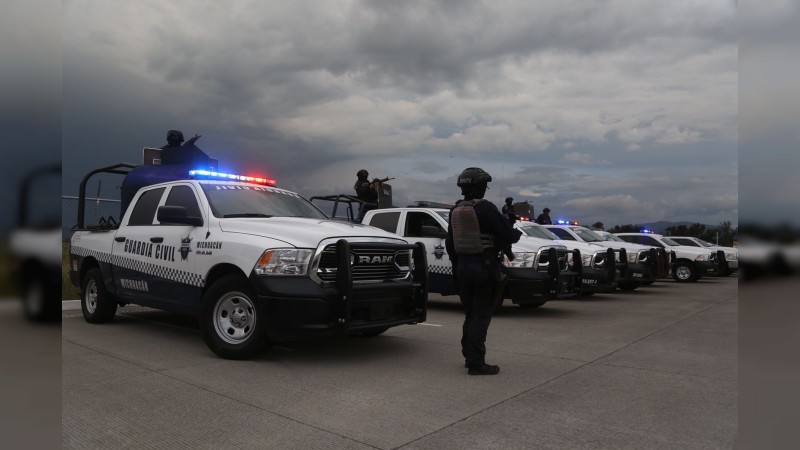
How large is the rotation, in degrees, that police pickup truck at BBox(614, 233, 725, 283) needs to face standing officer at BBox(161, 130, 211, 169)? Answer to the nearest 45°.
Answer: approximately 90° to its right

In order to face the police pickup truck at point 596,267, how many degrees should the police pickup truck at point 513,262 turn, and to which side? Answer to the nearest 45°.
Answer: approximately 90° to its left

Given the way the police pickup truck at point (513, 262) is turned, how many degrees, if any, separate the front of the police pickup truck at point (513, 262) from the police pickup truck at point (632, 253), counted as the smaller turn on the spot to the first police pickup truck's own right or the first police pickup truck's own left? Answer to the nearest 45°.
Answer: approximately 90° to the first police pickup truck's own left

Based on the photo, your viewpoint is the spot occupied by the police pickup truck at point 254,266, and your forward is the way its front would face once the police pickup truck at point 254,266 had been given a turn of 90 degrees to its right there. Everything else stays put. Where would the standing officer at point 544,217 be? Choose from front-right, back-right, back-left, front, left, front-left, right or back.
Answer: back

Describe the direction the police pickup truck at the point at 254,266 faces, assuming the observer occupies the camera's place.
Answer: facing the viewer and to the right of the viewer

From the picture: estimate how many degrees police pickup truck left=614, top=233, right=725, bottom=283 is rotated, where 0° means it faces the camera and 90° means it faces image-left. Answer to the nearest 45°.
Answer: approximately 315°

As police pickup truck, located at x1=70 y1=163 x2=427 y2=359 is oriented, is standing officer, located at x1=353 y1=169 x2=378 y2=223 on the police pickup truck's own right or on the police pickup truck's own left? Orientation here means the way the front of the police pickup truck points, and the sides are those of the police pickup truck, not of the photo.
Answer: on the police pickup truck's own left

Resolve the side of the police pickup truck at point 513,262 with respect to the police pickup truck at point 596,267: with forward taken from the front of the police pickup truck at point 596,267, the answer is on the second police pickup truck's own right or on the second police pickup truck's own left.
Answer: on the second police pickup truck's own right

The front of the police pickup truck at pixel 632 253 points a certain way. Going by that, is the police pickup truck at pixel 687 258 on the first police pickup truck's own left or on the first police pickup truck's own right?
on the first police pickup truck's own left

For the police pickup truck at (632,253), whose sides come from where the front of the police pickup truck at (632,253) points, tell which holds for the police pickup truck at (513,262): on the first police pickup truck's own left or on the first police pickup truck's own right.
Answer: on the first police pickup truck's own right

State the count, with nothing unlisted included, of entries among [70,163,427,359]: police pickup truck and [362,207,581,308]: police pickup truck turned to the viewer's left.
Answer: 0

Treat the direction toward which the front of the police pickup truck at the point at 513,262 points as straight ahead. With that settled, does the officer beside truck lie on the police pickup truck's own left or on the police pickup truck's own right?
on the police pickup truck's own right

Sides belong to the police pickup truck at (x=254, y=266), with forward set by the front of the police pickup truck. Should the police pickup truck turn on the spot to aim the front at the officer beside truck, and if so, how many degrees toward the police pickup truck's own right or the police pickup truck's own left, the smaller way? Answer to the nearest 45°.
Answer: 0° — it already faces them
